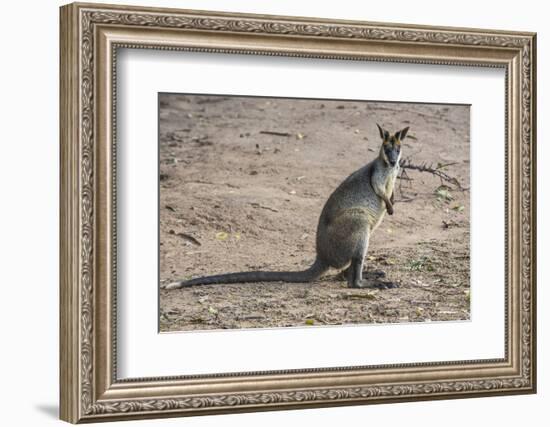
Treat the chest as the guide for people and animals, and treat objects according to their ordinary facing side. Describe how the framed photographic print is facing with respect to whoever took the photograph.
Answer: facing the viewer and to the right of the viewer
